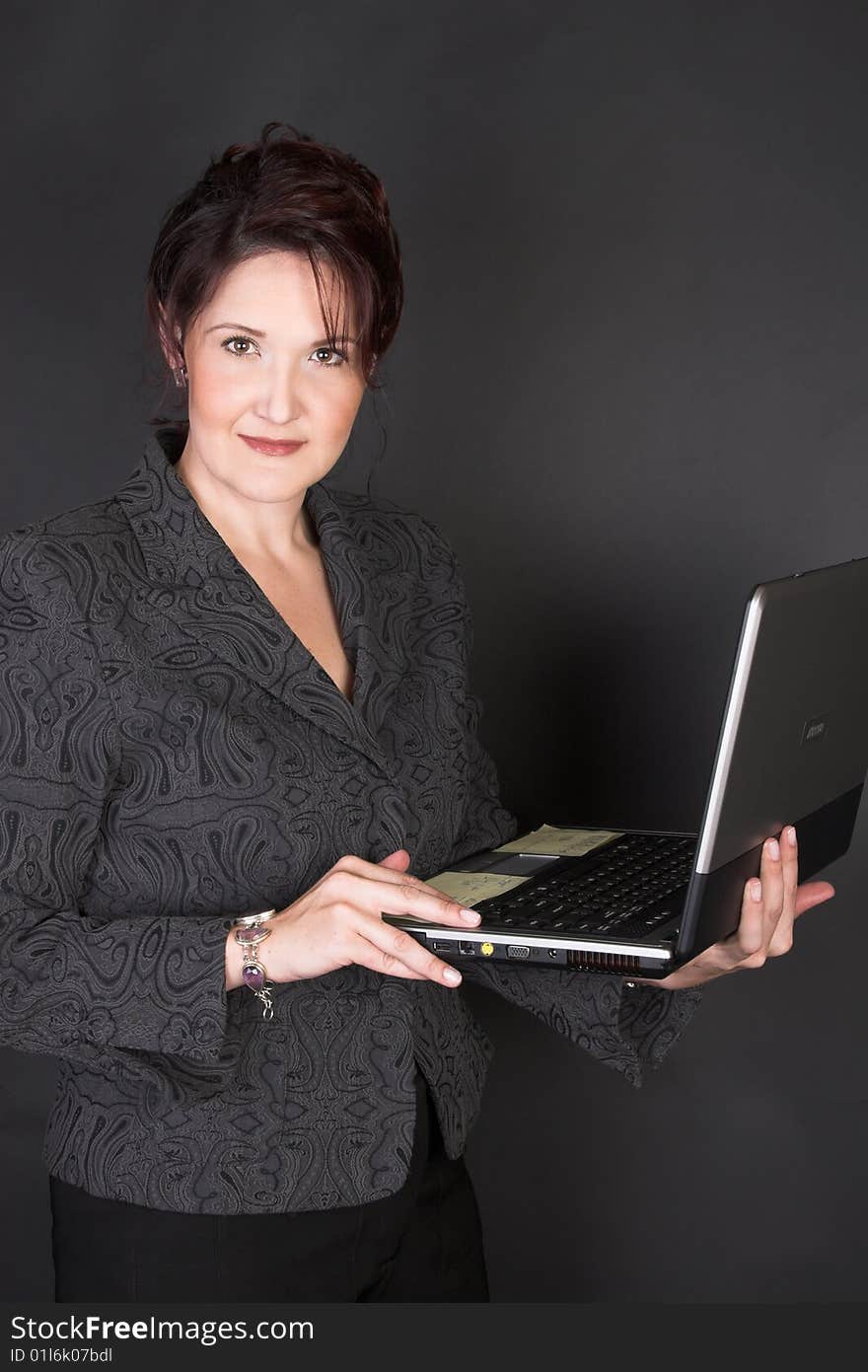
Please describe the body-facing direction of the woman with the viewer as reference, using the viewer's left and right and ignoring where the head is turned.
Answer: facing the viewer and to the right of the viewer

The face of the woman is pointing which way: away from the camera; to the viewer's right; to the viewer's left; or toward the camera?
toward the camera
